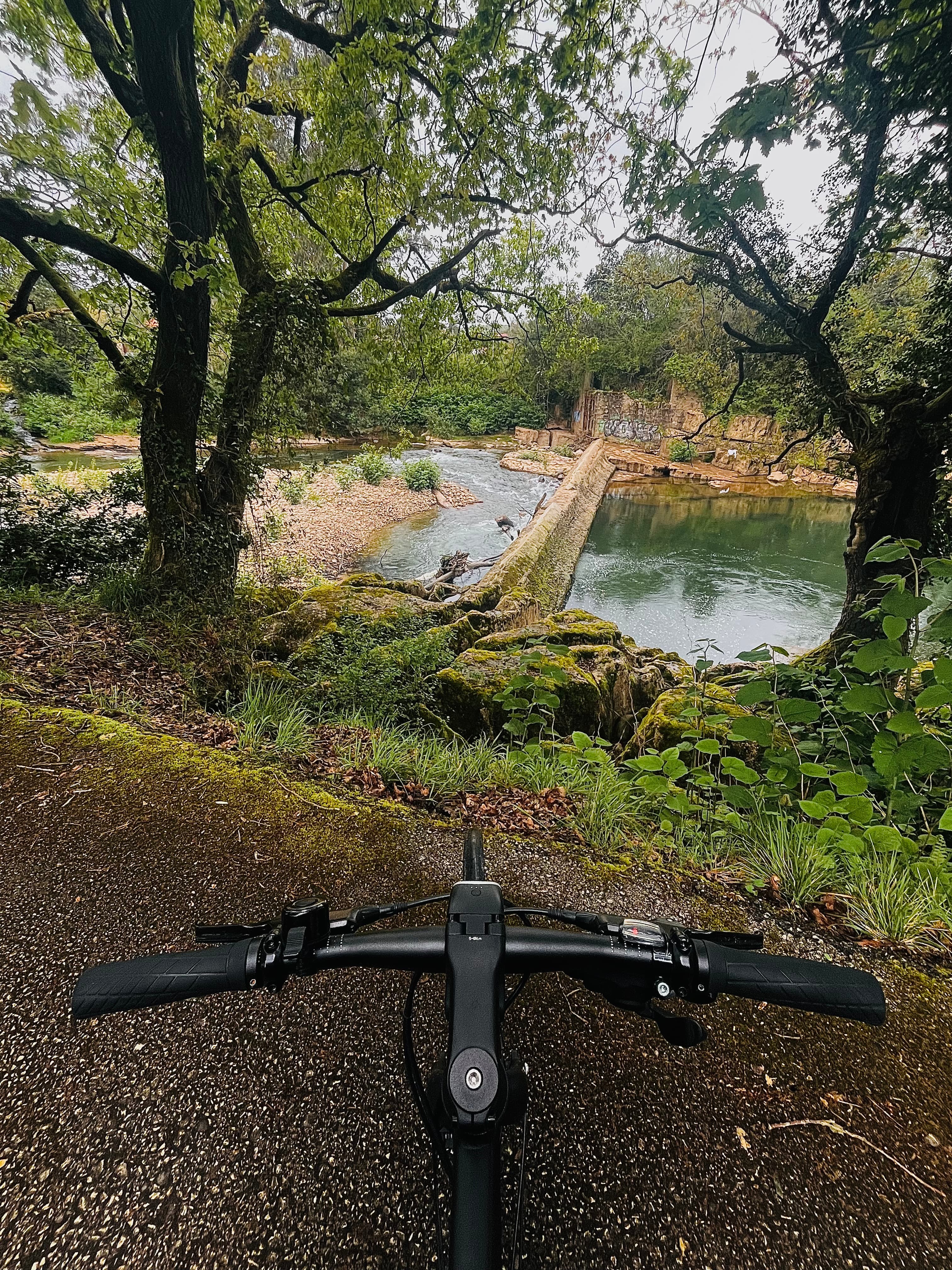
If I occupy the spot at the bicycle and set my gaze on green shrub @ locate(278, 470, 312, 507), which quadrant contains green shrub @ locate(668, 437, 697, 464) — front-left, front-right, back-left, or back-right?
front-right

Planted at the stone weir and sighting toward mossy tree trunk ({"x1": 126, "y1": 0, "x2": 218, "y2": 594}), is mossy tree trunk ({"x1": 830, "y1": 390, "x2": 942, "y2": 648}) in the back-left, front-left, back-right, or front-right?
front-left

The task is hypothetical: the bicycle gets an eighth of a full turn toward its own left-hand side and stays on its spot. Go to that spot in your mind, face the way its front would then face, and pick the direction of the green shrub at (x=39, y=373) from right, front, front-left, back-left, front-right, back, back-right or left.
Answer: front

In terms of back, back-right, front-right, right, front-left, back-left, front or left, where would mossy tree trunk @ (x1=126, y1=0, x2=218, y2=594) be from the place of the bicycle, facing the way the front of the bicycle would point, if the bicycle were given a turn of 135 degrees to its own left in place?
right

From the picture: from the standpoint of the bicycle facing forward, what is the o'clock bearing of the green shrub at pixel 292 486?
The green shrub is roughly at 11 o'clock from the bicycle.

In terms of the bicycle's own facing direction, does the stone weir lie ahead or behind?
ahead

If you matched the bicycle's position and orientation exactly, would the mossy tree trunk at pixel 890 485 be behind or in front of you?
in front

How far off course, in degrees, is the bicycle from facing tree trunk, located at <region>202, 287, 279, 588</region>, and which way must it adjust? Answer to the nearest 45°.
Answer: approximately 45° to its left

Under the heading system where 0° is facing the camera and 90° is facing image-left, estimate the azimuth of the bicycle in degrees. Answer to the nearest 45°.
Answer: approximately 180°
